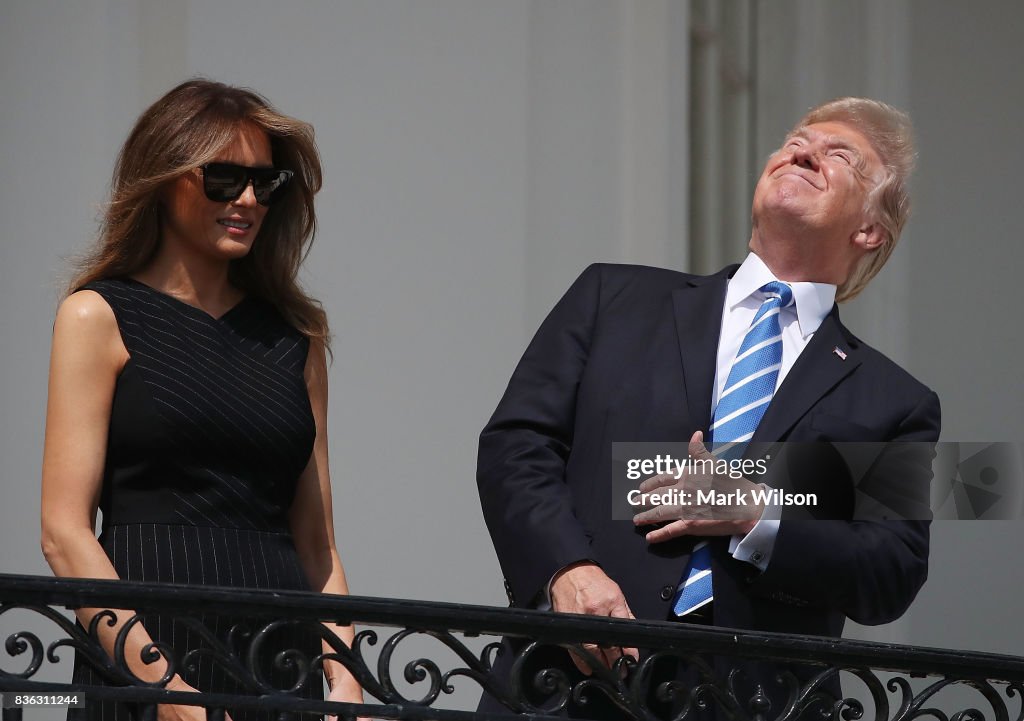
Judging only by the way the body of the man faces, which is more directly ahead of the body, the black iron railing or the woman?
the black iron railing

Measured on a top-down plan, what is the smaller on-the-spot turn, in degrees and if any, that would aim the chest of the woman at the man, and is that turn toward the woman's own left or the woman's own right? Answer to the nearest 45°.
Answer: approximately 45° to the woman's own left

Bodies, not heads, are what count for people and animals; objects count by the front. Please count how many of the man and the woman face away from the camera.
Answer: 0

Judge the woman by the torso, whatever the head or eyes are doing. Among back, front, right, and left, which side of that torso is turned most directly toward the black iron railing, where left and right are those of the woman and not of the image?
front

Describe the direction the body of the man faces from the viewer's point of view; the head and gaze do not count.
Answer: toward the camera

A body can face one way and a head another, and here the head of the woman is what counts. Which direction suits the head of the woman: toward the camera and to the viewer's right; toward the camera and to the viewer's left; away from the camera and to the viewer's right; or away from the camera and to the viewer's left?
toward the camera and to the viewer's right

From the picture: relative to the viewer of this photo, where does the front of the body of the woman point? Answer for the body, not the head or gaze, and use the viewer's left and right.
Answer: facing the viewer and to the right of the viewer

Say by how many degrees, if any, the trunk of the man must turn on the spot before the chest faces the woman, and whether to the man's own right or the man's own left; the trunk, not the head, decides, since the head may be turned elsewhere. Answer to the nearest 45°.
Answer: approximately 90° to the man's own right
